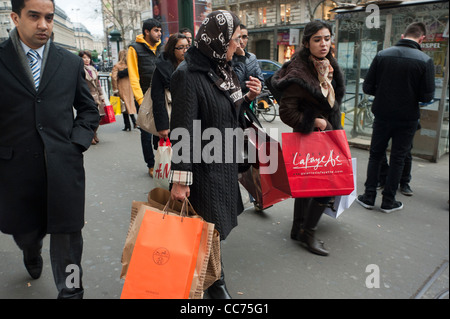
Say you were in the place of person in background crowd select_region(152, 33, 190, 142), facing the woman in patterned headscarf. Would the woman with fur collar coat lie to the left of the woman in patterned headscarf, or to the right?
left

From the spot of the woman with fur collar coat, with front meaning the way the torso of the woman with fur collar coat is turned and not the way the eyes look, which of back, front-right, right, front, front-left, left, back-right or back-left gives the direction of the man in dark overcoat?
right

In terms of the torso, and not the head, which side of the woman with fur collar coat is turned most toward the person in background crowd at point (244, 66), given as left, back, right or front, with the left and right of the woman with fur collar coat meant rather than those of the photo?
back

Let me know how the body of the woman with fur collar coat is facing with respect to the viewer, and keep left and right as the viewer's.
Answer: facing the viewer and to the right of the viewer

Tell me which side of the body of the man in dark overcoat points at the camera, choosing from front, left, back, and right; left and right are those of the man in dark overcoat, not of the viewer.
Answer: front

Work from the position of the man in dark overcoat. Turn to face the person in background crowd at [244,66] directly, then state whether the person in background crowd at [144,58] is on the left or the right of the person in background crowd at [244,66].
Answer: left

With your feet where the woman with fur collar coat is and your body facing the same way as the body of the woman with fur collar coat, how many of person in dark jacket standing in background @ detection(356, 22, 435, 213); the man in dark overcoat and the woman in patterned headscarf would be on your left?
1

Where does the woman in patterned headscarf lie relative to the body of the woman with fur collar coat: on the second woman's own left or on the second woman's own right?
on the second woman's own right

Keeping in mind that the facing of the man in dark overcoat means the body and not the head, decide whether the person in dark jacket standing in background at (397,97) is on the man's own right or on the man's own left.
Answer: on the man's own left
